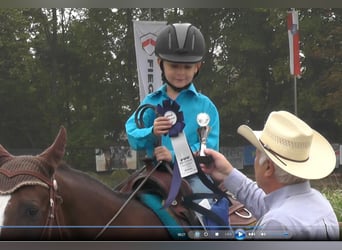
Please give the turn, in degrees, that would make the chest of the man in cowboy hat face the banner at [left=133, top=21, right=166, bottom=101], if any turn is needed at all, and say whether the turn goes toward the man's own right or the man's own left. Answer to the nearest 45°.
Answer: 0° — they already face it

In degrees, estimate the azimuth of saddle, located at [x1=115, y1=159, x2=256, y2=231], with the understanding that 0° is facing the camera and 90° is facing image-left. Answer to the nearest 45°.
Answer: approximately 45°

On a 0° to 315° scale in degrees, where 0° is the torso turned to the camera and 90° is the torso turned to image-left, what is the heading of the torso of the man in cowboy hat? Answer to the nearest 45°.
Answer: approximately 135°

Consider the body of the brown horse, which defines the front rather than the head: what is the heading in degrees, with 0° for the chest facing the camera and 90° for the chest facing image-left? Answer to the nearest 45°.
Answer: approximately 45°
